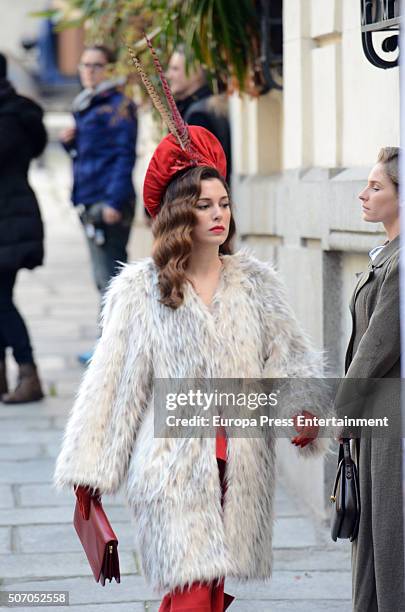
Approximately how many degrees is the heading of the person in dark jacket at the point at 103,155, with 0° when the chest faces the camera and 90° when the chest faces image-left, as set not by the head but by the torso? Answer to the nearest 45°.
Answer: approximately 45°

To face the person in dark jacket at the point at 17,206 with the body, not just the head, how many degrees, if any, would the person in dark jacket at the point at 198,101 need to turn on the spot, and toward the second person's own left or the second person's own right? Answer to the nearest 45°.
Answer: approximately 45° to the second person's own right
